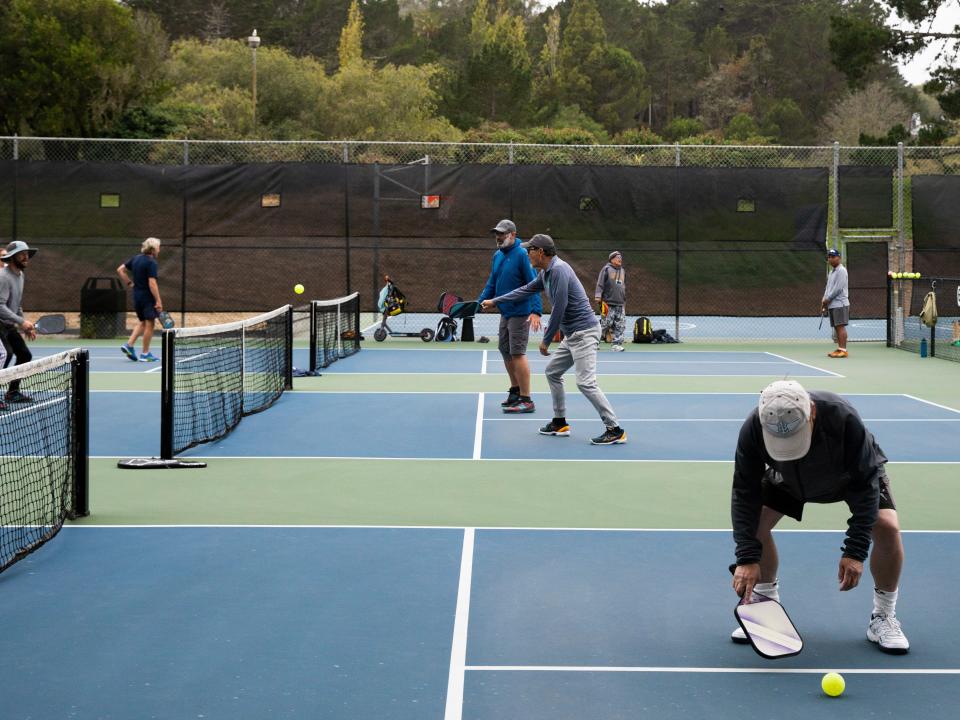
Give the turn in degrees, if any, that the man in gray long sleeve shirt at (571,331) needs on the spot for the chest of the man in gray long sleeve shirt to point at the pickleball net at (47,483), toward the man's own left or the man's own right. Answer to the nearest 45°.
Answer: approximately 45° to the man's own left

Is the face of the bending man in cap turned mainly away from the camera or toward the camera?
toward the camera

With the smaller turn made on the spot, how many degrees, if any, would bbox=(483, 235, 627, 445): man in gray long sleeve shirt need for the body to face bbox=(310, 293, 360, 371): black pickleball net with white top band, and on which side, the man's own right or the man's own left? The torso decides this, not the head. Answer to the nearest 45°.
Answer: approximately 90° to the man's own right

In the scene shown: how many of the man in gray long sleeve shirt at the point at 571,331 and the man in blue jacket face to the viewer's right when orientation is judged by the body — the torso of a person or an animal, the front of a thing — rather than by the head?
0

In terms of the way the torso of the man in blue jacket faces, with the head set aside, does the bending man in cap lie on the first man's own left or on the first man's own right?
on the first man's own left

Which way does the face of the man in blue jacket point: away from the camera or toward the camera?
toward the camera

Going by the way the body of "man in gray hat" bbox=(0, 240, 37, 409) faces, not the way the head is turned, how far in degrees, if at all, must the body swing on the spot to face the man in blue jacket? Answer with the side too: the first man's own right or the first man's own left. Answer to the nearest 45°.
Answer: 0° — they already face them

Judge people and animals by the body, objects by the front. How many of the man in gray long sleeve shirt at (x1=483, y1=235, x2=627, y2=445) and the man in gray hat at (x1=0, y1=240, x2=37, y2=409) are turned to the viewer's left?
1

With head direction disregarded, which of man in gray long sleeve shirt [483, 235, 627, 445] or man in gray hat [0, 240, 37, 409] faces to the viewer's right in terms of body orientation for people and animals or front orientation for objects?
the man in gray hat

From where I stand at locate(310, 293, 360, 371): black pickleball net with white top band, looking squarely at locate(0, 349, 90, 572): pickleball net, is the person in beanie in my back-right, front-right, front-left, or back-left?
back-left

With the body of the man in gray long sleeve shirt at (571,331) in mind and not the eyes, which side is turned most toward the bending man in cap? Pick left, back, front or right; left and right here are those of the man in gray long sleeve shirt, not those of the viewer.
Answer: left

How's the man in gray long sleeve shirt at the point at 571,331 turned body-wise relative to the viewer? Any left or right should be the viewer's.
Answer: facing to the left of the viewer

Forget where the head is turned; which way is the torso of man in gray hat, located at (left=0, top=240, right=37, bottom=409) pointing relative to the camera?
to the viewer's right

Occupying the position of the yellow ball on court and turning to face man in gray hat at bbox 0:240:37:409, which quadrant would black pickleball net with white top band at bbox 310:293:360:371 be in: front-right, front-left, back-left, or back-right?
front-right

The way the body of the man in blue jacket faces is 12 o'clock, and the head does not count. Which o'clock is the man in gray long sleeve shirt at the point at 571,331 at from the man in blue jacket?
The man in gray long sleeve shirt is roughly at 10 o'clock from the man in blue jacket.
